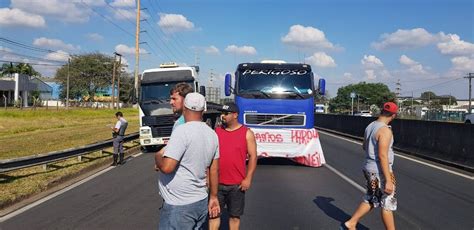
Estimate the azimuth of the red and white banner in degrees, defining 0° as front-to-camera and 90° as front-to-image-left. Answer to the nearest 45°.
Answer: approximately 0°

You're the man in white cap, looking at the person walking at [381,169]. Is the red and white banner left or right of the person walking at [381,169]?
left

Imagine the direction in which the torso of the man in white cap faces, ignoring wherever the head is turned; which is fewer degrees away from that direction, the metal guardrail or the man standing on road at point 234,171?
the metal guardrail

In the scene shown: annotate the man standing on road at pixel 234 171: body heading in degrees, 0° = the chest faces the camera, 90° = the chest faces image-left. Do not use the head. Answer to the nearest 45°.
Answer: approximately 45°

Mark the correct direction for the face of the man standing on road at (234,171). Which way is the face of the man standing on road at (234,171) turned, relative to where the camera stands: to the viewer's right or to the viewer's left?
to the viewer's left

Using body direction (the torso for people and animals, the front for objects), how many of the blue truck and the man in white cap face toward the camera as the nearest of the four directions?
1
